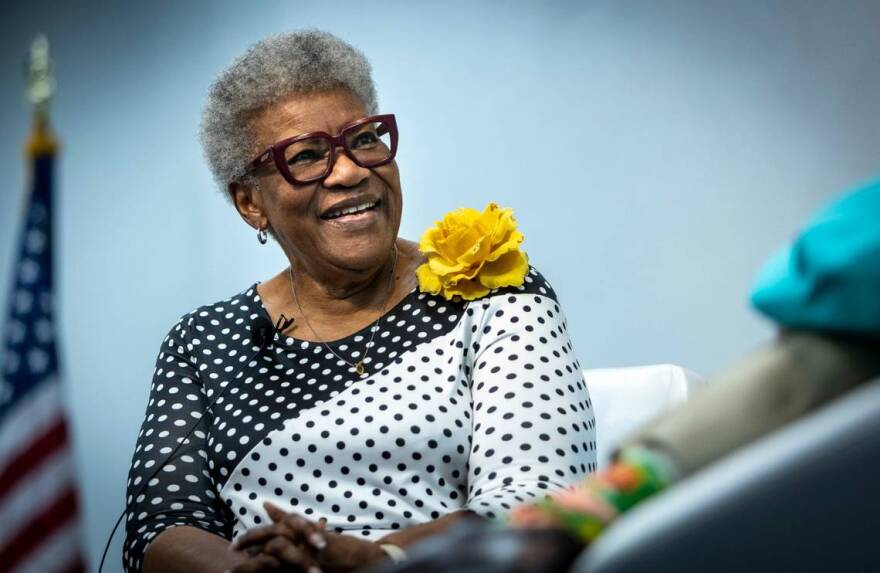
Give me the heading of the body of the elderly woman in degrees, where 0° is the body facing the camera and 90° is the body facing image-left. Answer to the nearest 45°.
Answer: approximately 0°

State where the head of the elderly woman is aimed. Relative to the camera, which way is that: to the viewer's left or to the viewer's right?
to the viewer's right
